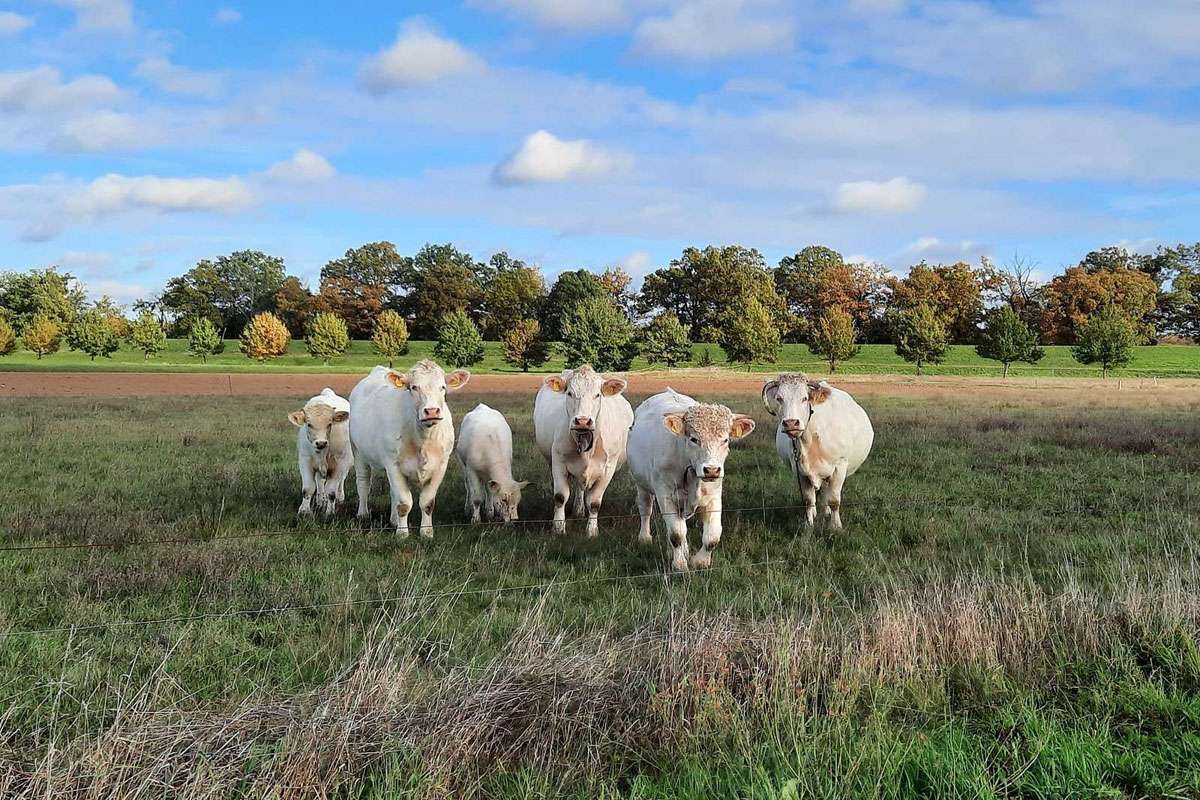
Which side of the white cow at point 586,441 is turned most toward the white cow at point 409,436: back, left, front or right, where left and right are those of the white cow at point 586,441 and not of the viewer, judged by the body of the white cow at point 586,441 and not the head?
right

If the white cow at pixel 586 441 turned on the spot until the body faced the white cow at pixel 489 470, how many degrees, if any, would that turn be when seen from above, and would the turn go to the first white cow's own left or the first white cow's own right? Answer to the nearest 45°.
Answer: approximately 90° to the first white cow's own right

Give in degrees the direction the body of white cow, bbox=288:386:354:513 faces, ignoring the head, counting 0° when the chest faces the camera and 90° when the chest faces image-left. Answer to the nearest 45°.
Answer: approximately 0°

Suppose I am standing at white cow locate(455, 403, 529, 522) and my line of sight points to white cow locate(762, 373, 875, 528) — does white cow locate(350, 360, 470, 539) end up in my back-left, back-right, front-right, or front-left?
back-right

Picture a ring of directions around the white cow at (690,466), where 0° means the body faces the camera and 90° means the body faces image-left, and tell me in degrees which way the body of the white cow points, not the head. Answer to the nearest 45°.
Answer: approximately 315°

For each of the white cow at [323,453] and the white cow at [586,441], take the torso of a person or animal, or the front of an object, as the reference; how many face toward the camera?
2

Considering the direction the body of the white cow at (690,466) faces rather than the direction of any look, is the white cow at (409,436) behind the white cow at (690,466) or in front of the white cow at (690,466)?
behind

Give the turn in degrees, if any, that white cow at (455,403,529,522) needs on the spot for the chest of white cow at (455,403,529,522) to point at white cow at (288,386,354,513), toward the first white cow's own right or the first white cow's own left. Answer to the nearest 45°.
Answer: approximately 135° to the first white cow's own right

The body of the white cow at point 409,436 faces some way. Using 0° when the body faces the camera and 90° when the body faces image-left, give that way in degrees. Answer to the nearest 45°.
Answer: approximately 315°

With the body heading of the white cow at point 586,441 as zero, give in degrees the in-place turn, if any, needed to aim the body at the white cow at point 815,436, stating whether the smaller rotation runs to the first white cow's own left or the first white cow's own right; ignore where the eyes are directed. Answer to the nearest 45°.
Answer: approximately 90° to the first white cow's own left

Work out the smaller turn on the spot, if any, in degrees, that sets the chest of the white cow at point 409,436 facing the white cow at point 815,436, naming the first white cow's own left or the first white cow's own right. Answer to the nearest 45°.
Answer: approximately 45° to the first white cow's own left
